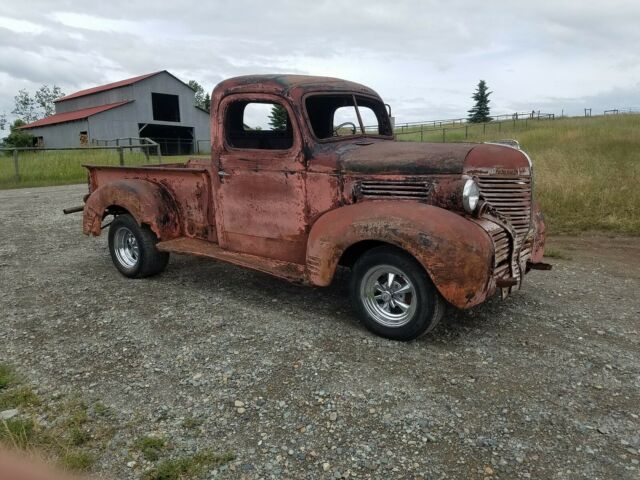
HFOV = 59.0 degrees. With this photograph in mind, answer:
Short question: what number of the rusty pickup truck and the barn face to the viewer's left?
0

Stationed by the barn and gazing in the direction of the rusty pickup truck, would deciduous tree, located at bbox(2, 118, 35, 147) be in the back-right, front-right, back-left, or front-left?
back-right

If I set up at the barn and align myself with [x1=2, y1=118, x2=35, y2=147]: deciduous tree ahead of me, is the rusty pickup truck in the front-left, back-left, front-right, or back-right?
back-left

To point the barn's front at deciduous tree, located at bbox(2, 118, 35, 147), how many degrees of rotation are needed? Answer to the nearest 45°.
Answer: approximately 135° to its right

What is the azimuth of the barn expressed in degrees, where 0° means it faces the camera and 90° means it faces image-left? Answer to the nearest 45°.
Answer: approximately 315°

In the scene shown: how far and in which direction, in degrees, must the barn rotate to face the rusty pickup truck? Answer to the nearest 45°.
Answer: approximately 45° to its right

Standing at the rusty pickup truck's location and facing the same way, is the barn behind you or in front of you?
behind

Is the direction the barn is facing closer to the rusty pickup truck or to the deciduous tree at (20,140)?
the rusty pickup truck

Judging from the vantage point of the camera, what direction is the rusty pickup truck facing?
facing the viewer and to the right of the viewer

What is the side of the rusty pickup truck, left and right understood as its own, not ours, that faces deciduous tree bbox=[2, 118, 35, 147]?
back

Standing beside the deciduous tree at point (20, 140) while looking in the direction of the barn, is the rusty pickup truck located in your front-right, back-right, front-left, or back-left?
front-right

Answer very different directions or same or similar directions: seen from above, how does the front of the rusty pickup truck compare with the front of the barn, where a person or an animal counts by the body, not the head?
same or similar directions
